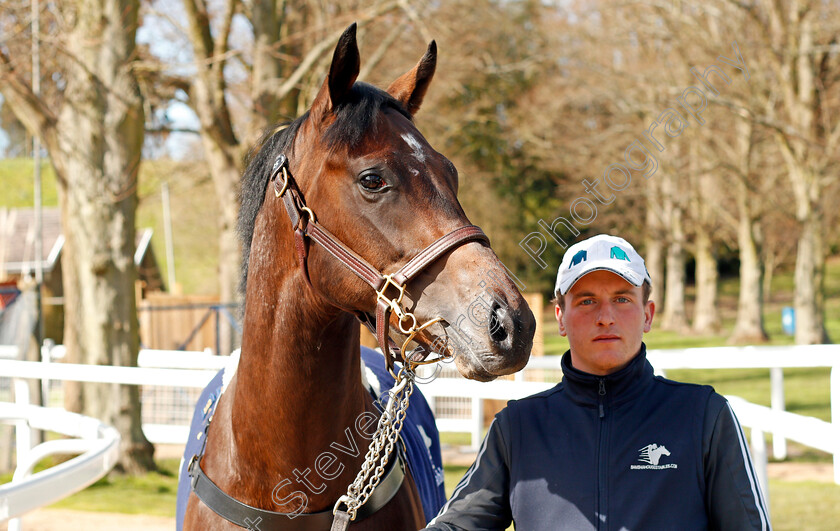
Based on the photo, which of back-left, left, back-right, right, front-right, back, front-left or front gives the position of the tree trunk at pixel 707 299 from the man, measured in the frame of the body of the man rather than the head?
back

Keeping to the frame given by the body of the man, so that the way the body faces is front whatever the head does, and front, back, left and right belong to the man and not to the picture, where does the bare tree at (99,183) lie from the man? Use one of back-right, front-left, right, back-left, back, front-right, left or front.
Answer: back-right

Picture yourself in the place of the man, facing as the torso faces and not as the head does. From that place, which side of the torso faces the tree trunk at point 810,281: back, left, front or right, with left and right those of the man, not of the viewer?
back

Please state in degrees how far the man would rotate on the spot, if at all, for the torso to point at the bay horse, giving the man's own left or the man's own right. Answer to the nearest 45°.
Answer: approximately 90° to the man's own right

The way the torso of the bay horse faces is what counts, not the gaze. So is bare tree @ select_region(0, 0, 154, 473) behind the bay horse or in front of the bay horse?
behind

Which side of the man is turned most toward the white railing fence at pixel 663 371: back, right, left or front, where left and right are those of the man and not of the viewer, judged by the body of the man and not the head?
back

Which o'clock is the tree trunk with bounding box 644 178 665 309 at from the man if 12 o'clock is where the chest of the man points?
The tree trunk is roughly at 6 o'clock from the man.

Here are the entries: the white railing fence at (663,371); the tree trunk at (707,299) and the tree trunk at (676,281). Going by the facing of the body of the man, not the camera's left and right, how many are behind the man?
3

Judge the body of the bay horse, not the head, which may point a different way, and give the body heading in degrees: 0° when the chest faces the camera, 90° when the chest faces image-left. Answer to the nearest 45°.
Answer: approximately 315°

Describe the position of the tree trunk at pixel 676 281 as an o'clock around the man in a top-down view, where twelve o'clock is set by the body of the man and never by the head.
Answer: The tree trunk is roughly at 6 o'clock from the man.

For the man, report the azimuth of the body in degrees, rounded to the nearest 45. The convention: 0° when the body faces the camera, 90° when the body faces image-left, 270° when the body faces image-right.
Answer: approximately 0°
